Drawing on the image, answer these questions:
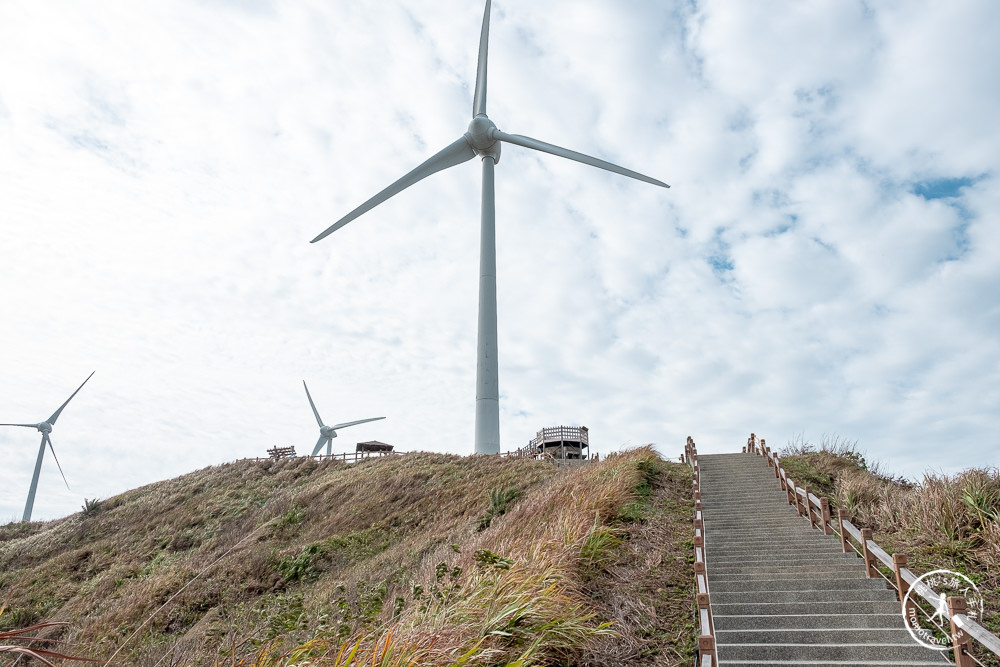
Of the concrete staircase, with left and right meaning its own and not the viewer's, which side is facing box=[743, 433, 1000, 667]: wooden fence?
left

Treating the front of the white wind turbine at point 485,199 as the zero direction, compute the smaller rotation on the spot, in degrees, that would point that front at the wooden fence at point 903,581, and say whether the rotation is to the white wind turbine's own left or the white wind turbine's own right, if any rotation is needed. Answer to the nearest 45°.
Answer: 0° — it already faces it

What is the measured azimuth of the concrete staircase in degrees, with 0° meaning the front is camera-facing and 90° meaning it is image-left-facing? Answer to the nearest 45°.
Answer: approximately 0°

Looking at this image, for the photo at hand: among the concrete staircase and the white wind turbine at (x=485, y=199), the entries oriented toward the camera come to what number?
2

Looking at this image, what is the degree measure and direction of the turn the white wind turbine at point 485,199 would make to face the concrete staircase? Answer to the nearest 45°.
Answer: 0° — it already faces it

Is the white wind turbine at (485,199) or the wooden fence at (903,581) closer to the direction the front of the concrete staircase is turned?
the wooden fence
